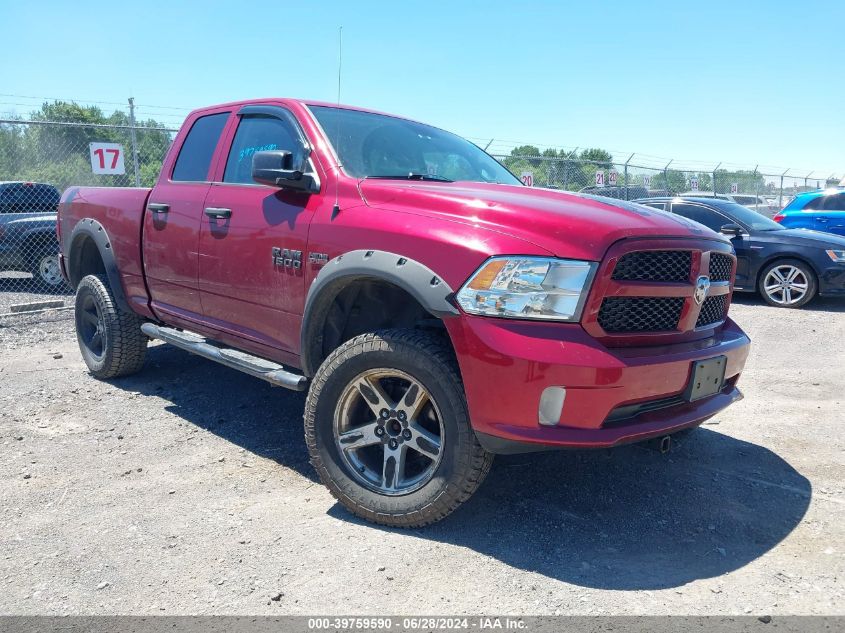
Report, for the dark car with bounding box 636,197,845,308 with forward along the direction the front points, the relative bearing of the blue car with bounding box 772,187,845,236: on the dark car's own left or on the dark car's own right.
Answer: on the dark car's own left

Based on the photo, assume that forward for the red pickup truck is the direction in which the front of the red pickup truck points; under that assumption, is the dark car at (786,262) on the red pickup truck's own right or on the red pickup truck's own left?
on the red pickup truck's own left

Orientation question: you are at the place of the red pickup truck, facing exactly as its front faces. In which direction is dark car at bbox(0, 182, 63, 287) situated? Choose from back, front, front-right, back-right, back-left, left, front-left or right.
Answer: back

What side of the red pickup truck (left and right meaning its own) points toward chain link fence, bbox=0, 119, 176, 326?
back

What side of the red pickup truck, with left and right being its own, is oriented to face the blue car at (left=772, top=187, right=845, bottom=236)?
left

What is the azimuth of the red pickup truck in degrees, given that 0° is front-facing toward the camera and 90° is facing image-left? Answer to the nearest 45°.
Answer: approximately 315°

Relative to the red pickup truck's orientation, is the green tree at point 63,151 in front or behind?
behind

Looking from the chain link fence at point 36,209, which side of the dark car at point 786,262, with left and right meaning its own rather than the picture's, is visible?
back

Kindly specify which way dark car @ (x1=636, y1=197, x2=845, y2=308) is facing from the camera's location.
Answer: facing to the right of the viewer

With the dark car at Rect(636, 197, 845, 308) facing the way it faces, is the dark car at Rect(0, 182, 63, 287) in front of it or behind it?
behind
